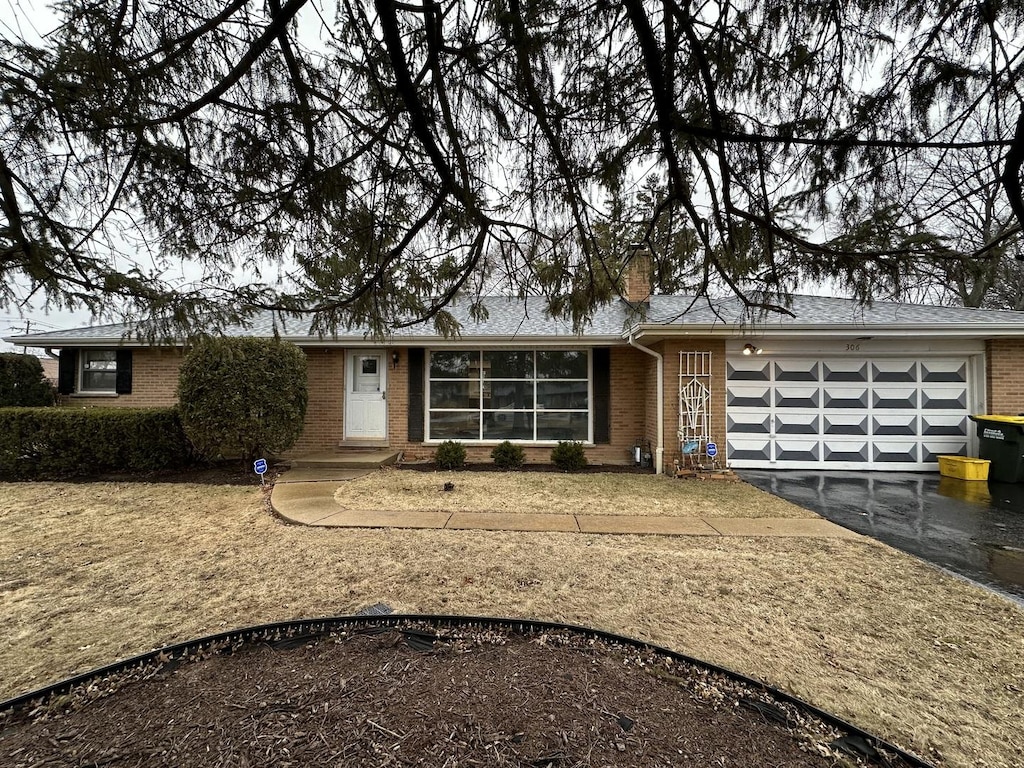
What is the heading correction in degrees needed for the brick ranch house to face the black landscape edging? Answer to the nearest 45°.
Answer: approximately 45° to its right

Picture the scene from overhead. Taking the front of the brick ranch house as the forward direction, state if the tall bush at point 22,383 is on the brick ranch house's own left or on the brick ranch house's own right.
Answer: on the brick ranch house's own right

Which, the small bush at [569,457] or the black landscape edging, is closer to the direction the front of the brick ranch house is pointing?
the black landscape edging

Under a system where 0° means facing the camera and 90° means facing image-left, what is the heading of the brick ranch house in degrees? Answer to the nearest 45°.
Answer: approximately 0°

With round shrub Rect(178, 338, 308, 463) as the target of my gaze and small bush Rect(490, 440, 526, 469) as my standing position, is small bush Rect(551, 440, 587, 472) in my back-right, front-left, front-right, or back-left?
back-left
